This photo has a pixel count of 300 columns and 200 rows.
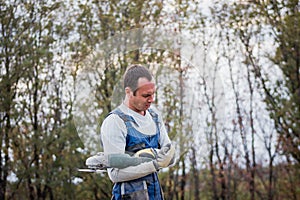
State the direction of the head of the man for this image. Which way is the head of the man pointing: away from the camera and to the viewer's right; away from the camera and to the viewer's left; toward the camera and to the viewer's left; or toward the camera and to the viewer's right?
toward the camera and to the viewer's right

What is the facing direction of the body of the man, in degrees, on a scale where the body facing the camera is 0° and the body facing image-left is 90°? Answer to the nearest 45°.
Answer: approximately 315°
